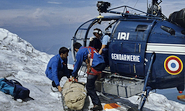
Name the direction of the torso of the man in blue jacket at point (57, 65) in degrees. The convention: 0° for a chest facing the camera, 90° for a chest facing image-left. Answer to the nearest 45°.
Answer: approximately 270°

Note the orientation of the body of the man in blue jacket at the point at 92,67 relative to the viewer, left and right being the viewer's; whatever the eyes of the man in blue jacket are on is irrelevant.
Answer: facing to the left of the viewer

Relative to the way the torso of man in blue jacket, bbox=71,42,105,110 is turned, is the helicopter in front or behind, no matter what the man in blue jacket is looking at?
behind

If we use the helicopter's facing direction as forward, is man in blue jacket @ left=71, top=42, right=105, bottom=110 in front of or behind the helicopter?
in front

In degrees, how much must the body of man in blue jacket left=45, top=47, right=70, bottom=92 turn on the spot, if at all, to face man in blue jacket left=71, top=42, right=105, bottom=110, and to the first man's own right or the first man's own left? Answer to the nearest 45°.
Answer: approximately 45° to the first man's own right

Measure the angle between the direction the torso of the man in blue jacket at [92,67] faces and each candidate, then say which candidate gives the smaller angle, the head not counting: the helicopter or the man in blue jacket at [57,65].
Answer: the man in blue jacket

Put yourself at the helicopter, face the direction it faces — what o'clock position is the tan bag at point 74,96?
The tan bag is roughly at 11 o'clock from the helicopter.

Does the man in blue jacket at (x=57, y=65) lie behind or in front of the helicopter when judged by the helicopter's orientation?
in front

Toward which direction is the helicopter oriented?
to the viewer's left
